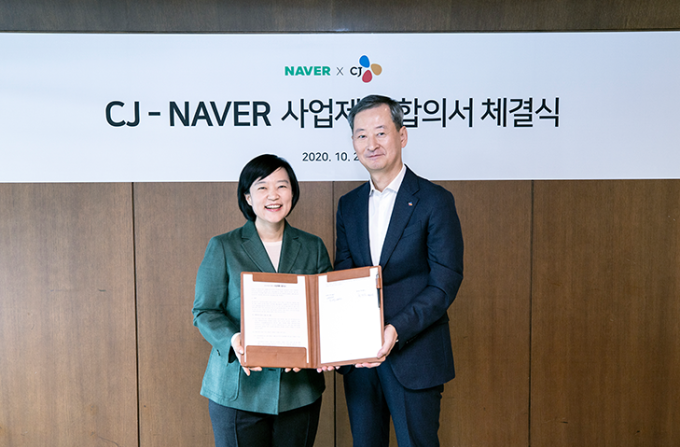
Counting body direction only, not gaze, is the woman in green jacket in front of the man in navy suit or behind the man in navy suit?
in front

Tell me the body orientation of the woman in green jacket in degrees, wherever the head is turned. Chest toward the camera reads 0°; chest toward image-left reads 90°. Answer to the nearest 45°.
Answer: approximately 0°

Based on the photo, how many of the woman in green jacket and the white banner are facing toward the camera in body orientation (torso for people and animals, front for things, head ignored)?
2

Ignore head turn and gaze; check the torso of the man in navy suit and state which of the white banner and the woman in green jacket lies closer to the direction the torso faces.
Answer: the woman in green jacket

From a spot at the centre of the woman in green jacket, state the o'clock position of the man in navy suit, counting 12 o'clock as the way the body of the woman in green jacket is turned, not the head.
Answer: The man in navy suit is roughly at 9 o'clock from the woman in green jacket.

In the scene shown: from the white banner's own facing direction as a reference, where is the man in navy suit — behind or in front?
in front
